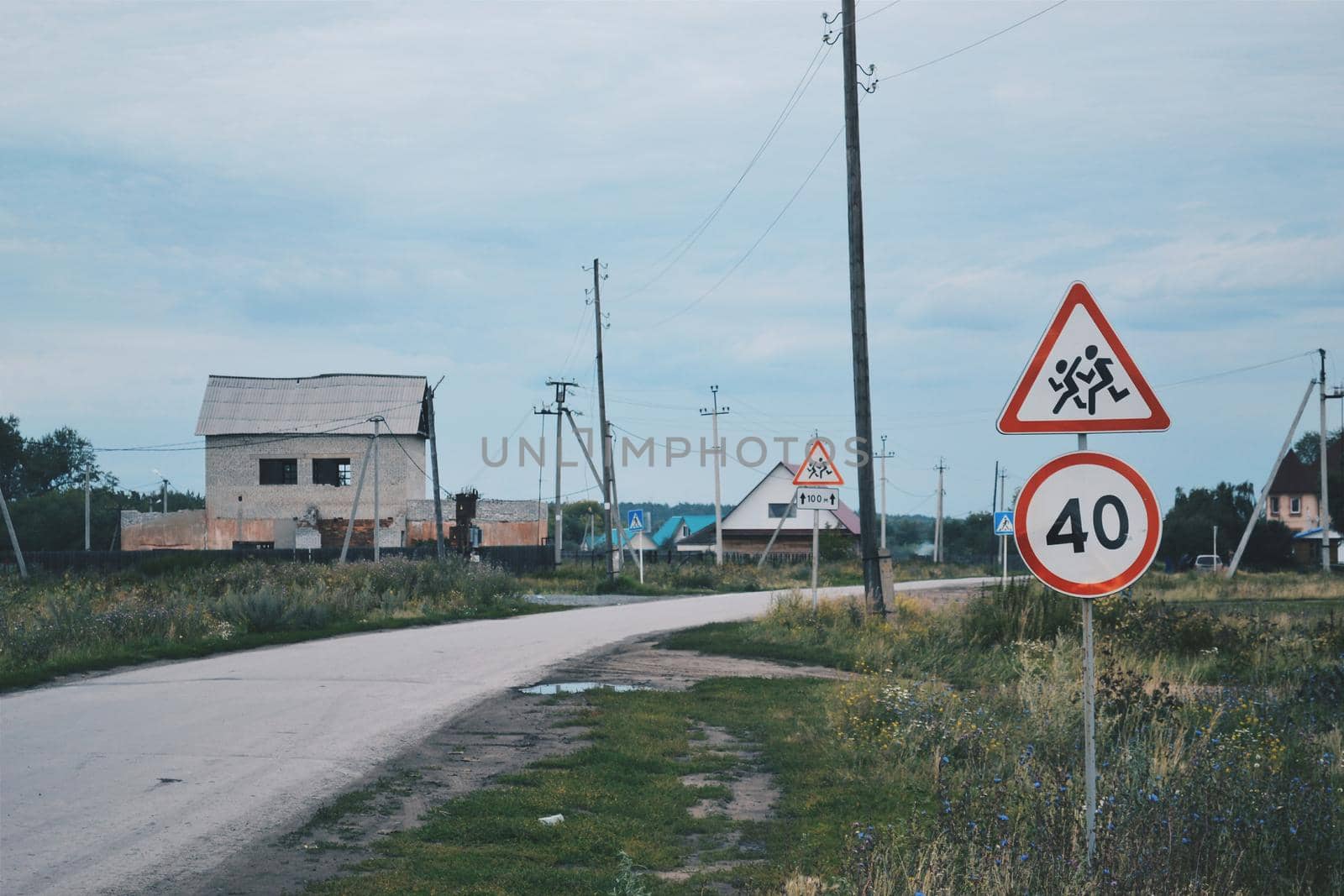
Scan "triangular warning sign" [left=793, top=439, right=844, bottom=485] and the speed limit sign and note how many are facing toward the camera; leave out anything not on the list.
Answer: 2

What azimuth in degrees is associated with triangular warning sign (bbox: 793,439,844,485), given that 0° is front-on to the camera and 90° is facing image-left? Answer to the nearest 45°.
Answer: approximately 0°

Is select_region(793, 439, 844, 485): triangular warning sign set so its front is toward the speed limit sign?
yes

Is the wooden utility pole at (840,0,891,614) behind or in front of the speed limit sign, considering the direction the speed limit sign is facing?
behind

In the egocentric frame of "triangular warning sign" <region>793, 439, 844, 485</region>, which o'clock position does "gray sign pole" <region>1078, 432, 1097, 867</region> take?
The gray sign pole is roughly at 12 o'clock from the triangular warning sign.

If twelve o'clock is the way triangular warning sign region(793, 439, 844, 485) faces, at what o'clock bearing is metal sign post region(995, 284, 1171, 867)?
The metal sign post is roughly at 12 o'clock from the triangular warning sign.

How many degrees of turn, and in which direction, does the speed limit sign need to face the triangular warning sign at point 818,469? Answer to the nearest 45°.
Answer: approximately 180°
